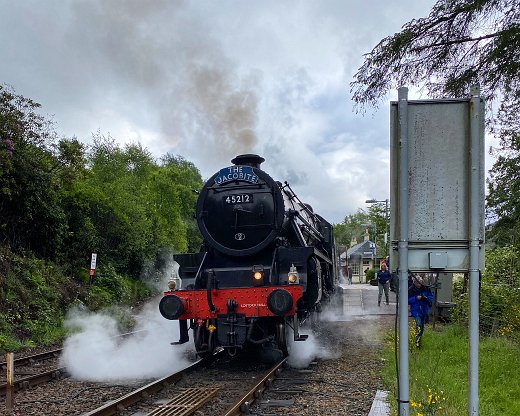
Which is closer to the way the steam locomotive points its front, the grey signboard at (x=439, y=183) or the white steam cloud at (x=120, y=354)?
the grey signboard

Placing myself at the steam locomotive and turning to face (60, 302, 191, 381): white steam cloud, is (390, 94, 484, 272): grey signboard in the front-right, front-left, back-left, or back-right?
front-left

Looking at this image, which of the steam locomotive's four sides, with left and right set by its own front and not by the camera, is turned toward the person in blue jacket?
left

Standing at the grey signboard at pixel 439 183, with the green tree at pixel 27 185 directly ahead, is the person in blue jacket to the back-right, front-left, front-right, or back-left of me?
front-right

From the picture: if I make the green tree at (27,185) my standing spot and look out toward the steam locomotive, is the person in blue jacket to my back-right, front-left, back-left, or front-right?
front-left

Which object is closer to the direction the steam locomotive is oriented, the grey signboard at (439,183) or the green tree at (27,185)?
the grey signboard

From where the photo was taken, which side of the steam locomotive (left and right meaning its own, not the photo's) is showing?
front

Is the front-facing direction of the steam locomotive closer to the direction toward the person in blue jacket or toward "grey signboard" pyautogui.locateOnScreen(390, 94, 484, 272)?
the grey signboard

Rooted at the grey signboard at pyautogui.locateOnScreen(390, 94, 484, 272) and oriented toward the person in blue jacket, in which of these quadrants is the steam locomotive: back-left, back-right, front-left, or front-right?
front-left

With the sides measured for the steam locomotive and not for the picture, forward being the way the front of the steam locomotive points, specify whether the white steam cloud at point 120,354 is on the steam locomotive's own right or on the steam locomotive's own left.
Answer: on the steam locomotive's own right

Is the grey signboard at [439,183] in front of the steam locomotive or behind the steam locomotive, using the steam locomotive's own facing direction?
in front

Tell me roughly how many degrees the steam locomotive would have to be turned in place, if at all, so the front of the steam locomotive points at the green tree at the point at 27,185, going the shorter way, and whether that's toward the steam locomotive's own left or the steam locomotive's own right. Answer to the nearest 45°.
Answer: approximately 135° to the steam locomotive's own right

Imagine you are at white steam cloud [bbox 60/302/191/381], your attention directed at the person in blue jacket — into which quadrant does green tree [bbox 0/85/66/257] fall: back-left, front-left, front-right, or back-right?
back-left
